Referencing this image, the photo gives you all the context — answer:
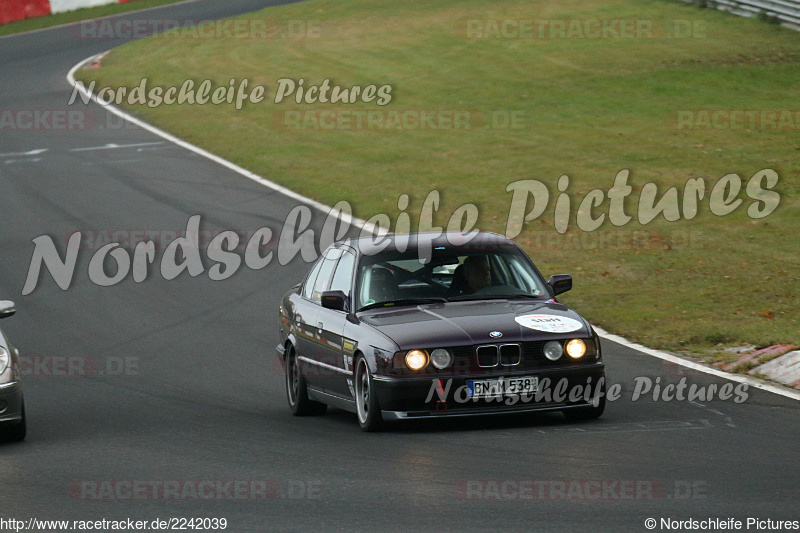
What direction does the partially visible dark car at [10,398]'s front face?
toward the camera

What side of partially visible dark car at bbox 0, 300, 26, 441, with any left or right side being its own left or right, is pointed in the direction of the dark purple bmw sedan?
left

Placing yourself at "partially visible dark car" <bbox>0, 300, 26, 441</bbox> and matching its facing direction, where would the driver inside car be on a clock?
The driver inside car is roughly at 9 o'clock from the partially visible dark car.

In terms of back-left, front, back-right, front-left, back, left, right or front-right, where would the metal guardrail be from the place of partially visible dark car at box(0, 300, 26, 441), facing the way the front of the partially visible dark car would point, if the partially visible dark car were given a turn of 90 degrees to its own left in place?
front-left
